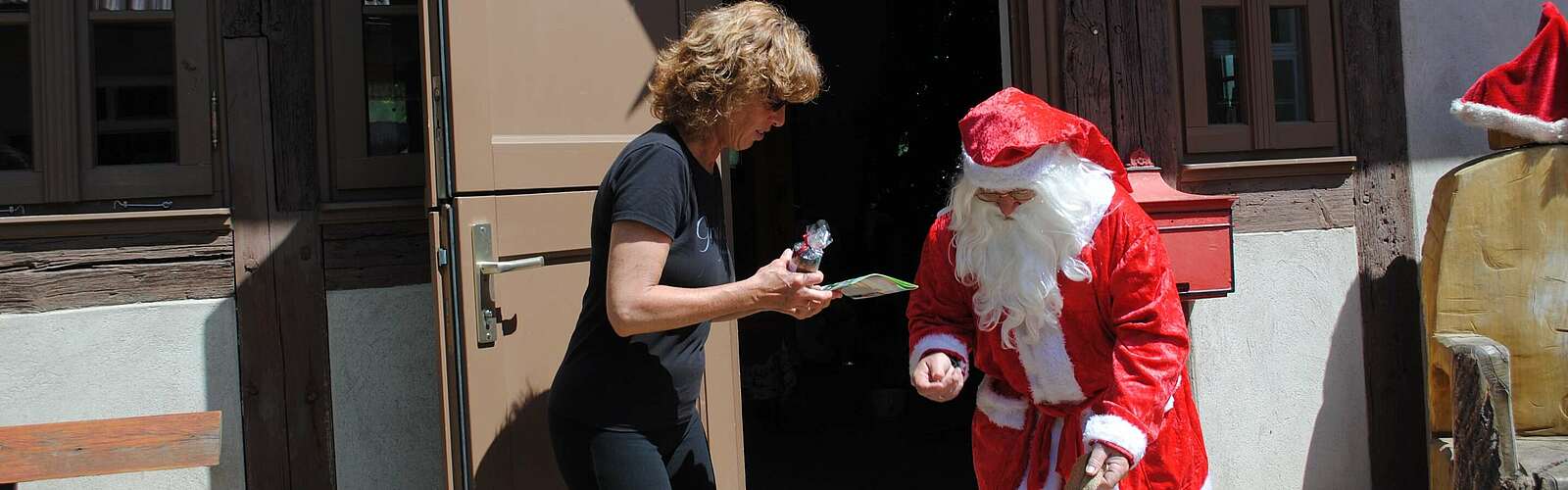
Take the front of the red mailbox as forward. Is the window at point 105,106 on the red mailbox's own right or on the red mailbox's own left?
on the red mailbox's own right

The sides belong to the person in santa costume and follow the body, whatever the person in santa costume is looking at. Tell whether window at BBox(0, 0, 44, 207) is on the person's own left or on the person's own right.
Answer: on the person's own right

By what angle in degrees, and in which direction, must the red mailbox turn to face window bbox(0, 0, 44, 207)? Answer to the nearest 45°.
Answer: approximately 45° to its right

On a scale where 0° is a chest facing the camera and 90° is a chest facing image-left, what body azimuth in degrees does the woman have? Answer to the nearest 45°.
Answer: approximately 270°

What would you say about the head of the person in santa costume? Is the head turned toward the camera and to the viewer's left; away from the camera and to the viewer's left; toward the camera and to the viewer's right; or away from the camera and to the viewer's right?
toward the camera and to the viewer's left

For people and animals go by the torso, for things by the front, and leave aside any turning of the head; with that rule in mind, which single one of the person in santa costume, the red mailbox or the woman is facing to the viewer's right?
the woman

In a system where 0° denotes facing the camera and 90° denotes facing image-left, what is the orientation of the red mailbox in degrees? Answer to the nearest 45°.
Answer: approximately 0°

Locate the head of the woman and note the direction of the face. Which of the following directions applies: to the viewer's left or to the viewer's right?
to the viewer's right
